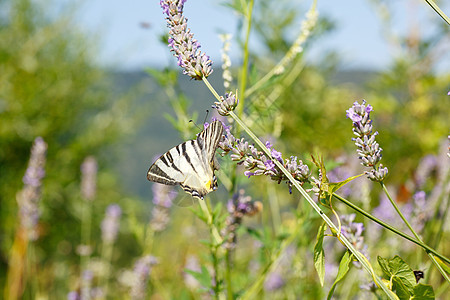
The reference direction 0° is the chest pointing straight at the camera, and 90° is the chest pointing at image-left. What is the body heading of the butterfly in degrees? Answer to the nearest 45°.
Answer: approximately 180°

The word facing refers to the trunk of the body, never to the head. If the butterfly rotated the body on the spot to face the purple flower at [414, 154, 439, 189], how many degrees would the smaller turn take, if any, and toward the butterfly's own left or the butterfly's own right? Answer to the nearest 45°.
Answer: approximately 45° to the butterfly's own right
